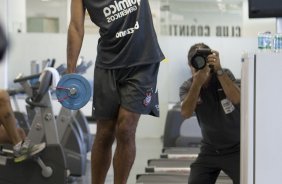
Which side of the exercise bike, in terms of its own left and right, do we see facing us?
right

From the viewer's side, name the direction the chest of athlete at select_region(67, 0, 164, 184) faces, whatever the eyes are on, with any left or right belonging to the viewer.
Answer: facing the viewer

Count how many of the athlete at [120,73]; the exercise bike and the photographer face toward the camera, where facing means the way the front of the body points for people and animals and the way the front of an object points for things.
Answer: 2

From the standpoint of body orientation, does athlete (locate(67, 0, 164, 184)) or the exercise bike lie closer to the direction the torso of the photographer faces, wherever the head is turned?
the athlete

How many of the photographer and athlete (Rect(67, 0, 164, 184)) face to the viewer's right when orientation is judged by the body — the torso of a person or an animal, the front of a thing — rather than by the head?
0

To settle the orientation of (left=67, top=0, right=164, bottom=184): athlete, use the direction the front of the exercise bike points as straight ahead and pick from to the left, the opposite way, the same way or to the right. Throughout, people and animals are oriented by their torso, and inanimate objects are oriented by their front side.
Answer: to the right

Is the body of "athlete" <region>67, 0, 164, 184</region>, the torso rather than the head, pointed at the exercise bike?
no

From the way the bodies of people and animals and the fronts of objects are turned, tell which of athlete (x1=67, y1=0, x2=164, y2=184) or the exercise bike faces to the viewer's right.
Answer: the exercise bike

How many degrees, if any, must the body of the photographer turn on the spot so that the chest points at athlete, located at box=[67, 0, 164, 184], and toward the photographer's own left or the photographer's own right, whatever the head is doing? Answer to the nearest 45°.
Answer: approximately 45° to the photographer's own right
